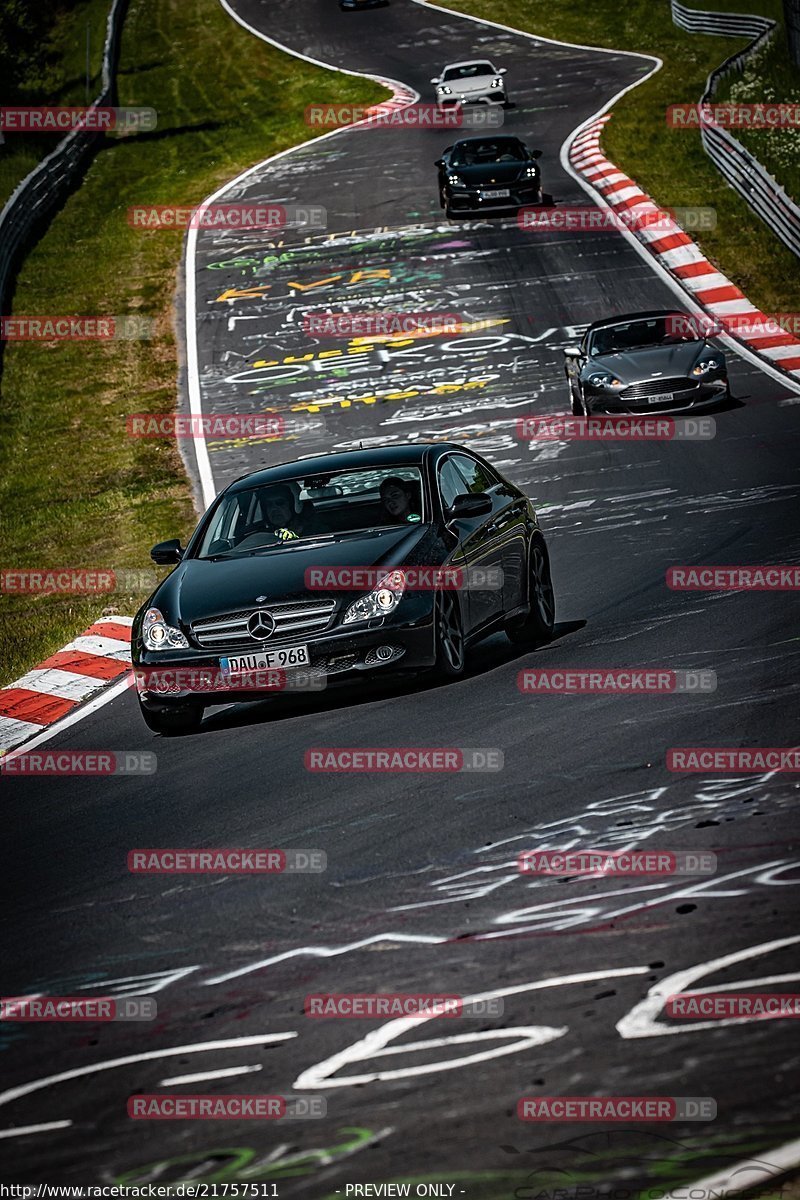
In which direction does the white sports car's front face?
toward the camera

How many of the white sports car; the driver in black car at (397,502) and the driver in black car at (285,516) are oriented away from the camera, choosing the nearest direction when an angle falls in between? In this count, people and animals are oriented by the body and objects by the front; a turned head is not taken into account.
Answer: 0

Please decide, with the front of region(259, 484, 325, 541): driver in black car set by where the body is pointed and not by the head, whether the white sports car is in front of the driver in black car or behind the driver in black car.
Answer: behind

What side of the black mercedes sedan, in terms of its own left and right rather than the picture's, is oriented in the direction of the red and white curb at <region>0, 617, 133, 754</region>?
right

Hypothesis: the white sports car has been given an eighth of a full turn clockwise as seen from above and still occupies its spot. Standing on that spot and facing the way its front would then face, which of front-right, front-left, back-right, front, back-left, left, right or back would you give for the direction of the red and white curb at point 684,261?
front-left

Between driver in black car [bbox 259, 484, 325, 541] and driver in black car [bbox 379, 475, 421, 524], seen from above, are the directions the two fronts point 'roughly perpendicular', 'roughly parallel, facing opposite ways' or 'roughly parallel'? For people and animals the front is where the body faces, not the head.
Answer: roughly parallel

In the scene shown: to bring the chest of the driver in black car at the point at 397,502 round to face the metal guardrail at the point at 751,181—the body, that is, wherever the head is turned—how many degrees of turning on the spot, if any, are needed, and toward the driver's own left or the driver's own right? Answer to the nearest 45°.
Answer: approximately 135° to the driver's own right

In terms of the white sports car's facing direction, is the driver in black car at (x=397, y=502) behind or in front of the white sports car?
in front

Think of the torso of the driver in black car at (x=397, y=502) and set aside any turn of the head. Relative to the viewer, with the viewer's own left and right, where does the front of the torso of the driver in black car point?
facing the viewer and to the left of the viewer

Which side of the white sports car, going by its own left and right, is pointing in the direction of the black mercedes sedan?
front

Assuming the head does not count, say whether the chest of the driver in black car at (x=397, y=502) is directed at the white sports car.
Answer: no

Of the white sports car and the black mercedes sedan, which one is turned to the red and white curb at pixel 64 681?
the white sports car

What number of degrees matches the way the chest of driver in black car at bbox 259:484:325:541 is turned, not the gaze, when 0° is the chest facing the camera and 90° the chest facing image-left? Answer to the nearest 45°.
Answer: approximately 45°

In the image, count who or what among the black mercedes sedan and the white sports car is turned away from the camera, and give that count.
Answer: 0
